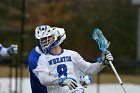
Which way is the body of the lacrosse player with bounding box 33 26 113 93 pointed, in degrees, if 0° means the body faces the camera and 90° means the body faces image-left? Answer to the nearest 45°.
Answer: approximately 0°
